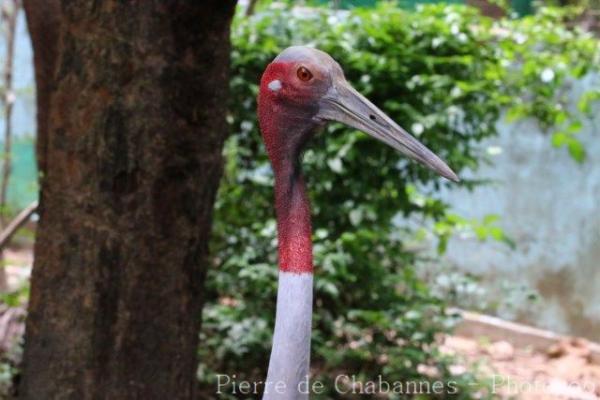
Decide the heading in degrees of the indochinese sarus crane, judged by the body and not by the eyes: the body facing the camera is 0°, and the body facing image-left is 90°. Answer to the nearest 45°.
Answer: approximately 270°
